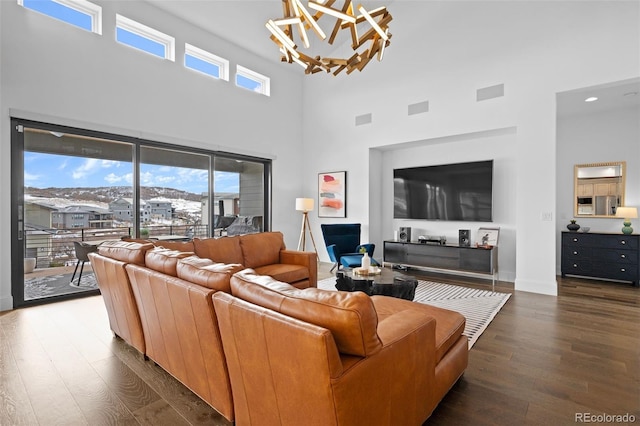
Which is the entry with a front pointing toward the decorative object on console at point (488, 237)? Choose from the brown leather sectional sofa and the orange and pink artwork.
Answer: the brown leather sectional sofa

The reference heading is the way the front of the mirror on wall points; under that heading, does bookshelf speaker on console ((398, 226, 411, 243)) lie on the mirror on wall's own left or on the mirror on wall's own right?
on the mirror on wall's own right

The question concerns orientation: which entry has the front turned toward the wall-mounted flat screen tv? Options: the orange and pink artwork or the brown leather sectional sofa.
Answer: the brown leather sectional sofa

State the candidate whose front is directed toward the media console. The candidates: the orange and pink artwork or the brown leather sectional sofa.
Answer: the brown leather sectional sofa

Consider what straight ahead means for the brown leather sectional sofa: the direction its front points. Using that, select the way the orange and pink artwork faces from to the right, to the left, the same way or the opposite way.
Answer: the opposite way

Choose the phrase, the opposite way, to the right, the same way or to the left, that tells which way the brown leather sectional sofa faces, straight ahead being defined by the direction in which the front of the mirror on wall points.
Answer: the opposite way

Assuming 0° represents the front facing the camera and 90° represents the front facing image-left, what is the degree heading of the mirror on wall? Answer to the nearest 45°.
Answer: approximately 0°

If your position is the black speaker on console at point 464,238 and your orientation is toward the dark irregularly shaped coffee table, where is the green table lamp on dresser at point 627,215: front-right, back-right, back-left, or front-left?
back-left

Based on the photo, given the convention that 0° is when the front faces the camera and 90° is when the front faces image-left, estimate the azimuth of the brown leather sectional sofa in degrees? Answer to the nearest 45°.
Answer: approximately 225°

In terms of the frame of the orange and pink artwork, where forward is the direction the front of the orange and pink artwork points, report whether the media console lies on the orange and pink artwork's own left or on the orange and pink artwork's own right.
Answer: on the orange and pink artwork's own left

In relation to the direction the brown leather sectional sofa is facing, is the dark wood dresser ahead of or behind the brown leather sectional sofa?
ahead
